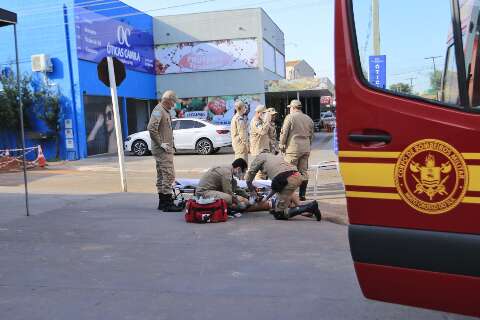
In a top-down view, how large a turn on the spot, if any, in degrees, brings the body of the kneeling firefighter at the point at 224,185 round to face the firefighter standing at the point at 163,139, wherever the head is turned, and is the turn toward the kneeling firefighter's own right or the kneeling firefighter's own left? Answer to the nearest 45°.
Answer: approximately 180°

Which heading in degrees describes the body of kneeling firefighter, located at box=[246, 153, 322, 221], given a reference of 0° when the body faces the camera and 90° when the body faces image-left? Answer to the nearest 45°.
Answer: approximately 90°

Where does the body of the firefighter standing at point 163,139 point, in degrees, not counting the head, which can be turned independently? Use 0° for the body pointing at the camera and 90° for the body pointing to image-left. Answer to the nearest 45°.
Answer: approximately 270°

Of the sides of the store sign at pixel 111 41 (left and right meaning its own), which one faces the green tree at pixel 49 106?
right

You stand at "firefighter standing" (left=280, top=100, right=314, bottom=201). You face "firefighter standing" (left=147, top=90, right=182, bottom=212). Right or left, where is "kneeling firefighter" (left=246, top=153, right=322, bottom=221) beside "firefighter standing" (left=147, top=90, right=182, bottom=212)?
left

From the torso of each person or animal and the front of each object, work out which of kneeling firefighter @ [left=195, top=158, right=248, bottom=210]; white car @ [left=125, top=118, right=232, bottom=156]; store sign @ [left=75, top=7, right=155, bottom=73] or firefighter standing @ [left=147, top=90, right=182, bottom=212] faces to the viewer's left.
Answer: the white car

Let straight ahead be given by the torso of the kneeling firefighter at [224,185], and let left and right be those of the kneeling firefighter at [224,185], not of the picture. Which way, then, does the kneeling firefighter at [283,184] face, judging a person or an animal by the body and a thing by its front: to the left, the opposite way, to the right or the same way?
the opposite way

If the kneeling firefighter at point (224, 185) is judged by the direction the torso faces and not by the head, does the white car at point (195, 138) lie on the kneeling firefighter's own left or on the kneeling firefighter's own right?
on the kneeling firefighter's own left

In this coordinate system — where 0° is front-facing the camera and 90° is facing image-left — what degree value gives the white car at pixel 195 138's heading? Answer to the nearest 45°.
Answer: approximately 90°
